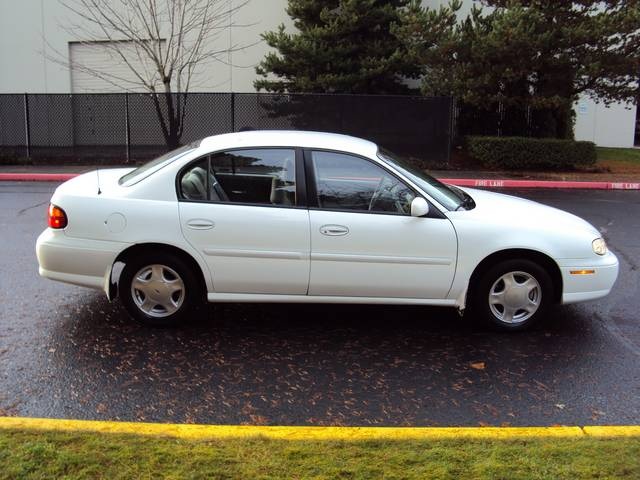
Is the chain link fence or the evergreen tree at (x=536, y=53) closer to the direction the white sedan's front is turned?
the evergreen tree

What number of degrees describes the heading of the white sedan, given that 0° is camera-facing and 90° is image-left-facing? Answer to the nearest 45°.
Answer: approximately 270°

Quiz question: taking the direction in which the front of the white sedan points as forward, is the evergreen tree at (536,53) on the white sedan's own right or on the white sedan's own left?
on the white sedan's own left

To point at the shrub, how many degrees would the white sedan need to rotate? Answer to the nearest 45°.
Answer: approximately 45° to its left

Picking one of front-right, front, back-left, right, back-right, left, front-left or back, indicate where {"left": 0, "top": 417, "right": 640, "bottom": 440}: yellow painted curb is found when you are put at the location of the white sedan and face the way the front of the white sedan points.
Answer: right

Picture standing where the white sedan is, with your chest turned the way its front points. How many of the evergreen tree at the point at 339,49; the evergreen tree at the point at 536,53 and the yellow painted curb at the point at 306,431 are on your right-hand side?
1

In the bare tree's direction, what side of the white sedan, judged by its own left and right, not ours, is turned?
left

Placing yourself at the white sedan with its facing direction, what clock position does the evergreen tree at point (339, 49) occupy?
The evergreen tree is roughly at 9 o'clock from the white sedan.

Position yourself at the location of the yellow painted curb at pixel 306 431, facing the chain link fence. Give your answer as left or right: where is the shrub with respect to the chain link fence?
right
